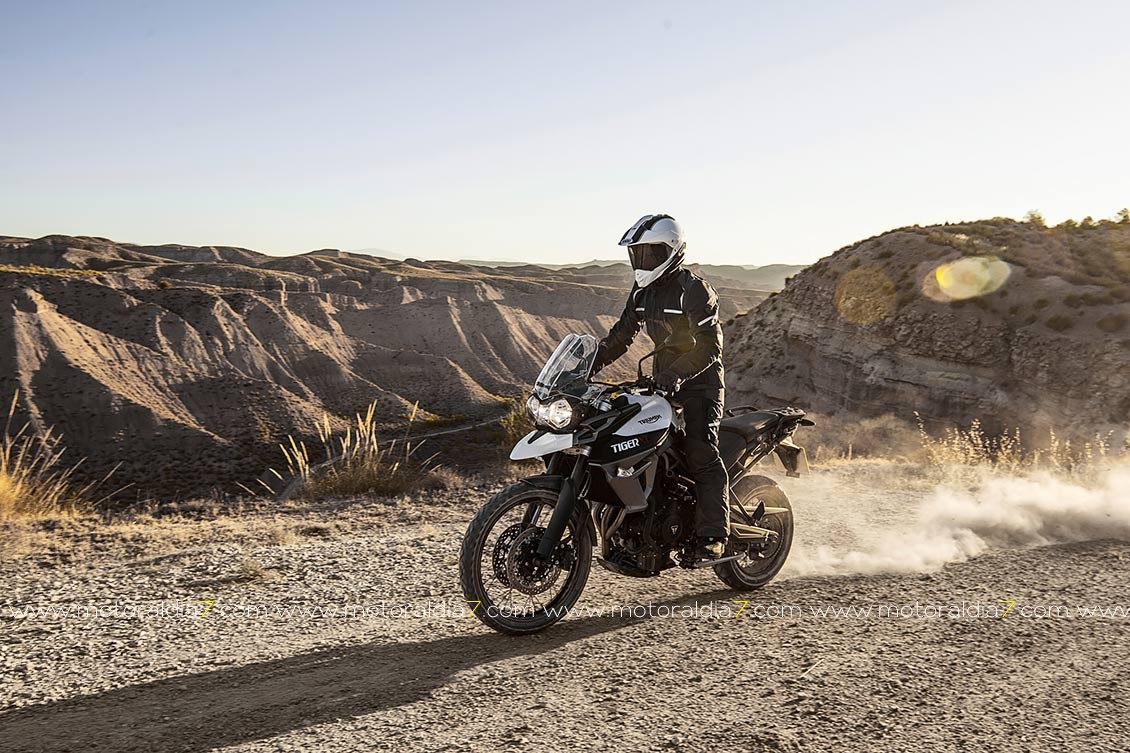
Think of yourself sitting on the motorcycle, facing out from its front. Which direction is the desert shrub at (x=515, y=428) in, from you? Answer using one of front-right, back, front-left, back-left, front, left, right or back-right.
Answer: back-right

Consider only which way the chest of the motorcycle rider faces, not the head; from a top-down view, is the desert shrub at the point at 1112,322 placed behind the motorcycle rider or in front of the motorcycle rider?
behind

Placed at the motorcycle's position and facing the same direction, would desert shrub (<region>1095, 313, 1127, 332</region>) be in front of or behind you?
behind

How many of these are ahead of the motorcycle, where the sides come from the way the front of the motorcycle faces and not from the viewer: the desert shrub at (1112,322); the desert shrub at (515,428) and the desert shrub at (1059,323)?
0

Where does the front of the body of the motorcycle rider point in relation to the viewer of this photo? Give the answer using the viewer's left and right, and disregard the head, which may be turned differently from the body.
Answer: facing the viewer and to the left of the viewer

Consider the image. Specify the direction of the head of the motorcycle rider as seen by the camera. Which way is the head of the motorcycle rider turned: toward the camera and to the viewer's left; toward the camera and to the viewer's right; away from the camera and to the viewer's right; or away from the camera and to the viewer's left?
toward the camera and to the viewer's left
